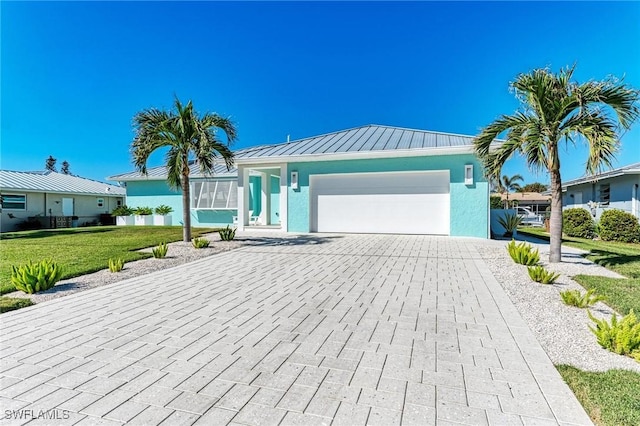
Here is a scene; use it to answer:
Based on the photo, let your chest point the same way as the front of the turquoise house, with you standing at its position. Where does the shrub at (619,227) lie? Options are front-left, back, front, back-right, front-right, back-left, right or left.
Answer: left

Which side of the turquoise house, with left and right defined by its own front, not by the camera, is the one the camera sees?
front

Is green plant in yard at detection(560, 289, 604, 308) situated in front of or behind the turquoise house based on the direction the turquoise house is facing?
in front

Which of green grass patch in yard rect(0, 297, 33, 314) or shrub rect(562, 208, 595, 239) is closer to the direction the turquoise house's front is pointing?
the green grass patch in yard

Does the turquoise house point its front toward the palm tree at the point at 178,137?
no

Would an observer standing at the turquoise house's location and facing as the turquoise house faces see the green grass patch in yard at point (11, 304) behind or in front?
in front

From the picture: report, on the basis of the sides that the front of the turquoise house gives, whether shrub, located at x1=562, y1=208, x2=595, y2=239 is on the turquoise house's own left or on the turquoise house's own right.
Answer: on the turquoise house's own left

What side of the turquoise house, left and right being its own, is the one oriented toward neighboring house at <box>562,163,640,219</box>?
left

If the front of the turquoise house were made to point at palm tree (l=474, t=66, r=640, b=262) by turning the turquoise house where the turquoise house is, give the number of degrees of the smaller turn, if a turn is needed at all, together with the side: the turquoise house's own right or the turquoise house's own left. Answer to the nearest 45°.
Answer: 0° — it already faces it

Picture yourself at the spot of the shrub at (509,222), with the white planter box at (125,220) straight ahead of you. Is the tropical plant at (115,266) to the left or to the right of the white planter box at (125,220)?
left

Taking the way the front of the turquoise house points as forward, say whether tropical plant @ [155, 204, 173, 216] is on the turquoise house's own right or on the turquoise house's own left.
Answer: on the turquoise house's own right

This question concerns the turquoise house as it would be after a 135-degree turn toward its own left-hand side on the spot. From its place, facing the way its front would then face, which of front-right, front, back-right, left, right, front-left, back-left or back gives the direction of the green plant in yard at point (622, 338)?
back-right

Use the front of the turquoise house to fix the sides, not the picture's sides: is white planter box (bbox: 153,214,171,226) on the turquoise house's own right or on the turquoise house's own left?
on the turquoise house's own right

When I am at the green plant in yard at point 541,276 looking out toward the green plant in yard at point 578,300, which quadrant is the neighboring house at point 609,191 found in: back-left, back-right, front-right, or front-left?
back-left

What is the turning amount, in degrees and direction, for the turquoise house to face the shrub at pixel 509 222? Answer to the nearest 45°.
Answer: approximately 90° to its left

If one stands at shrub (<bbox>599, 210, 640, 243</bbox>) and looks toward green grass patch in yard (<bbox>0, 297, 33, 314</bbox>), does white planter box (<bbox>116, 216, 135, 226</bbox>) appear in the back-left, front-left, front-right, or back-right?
front-right

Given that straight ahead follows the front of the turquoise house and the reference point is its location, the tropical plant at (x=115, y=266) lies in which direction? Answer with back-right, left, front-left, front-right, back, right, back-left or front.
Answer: front-right

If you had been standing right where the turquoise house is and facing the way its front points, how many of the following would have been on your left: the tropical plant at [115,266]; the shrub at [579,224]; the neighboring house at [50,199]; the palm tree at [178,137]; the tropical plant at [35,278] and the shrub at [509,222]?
2

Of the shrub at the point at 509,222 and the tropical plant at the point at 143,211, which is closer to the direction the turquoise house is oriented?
the shrub
